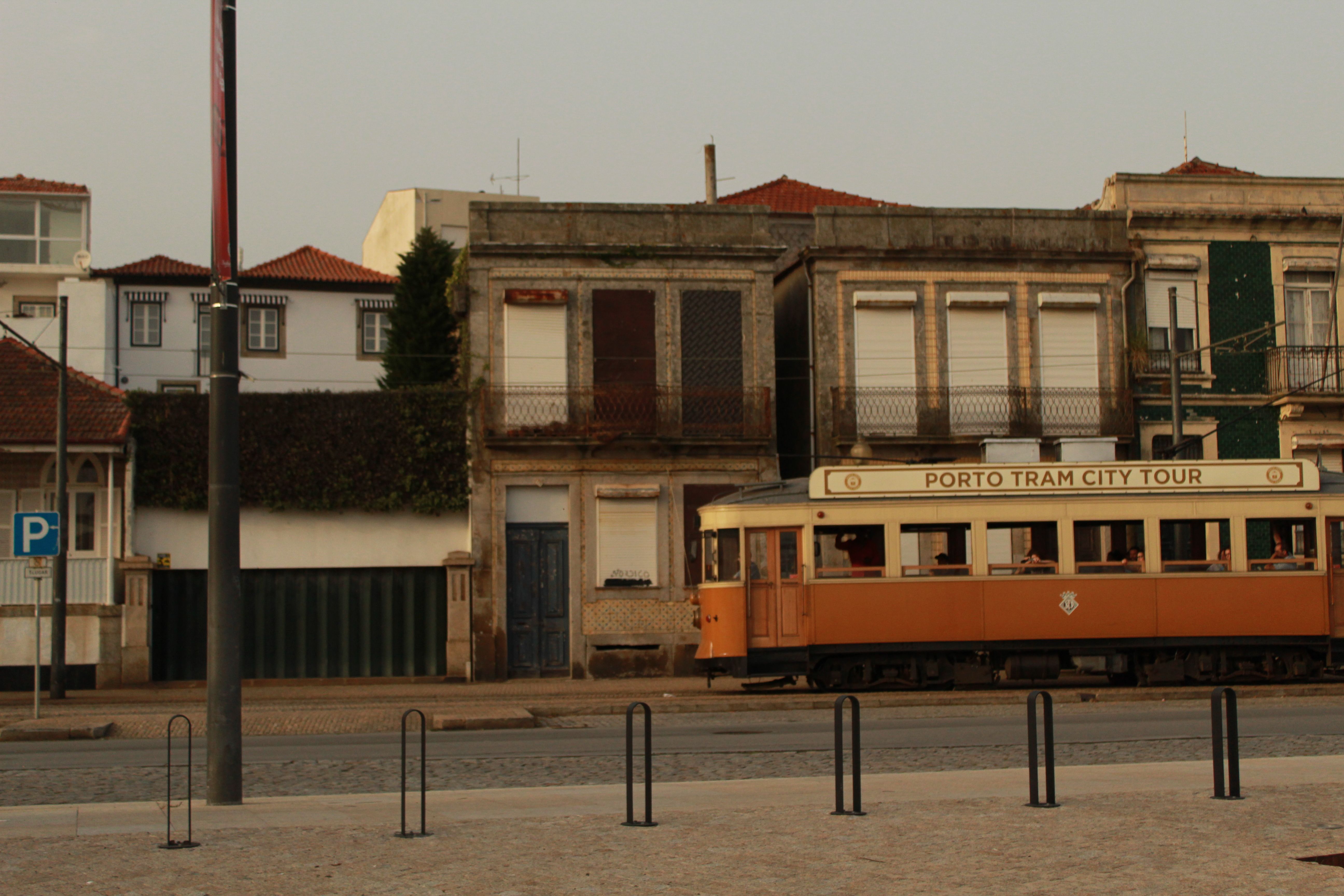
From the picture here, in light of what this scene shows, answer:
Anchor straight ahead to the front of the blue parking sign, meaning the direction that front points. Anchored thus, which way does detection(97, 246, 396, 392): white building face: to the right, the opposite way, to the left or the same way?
the same way

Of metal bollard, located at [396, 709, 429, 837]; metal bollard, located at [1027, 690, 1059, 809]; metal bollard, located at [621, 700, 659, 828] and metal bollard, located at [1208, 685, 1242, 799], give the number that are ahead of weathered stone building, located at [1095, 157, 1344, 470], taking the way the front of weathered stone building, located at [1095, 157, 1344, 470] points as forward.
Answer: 4

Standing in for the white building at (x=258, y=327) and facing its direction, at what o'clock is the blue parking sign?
The blue parking sign is roughly at 12 o'clock from the white building.

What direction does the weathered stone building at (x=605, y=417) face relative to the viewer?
toward the camera

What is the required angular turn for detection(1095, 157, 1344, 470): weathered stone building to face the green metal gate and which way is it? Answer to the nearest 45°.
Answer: approximately 45° to its right

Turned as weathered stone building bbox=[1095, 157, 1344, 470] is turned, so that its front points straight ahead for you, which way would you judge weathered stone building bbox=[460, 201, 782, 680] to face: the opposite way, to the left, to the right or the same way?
the same way

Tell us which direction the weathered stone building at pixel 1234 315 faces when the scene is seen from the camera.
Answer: facing the viewer

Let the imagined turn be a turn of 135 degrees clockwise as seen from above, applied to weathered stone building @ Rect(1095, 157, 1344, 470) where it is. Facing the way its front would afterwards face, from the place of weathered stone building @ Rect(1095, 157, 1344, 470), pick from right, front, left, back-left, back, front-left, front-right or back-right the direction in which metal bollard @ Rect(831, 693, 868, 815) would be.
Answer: back-left

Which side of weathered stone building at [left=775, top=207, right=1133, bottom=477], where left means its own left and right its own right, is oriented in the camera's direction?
front

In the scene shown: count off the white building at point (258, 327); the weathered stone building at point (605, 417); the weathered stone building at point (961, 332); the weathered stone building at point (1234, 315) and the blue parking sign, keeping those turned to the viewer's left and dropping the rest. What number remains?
0

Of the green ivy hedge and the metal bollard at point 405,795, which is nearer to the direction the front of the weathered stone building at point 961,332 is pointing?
the metal bollard

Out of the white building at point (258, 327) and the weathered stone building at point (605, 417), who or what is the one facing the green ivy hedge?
the white building

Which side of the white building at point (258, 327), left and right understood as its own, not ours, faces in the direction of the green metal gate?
front

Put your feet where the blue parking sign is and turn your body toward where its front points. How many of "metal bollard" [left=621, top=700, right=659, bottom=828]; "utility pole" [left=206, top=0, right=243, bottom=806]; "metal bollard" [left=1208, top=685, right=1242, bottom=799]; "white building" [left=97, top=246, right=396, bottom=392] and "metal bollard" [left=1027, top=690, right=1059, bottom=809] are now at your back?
1

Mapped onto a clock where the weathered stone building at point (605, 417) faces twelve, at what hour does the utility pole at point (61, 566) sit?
The utility pole is roughly at 2 o'clock from the weathered stone building.

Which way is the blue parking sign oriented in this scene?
toward the camera
